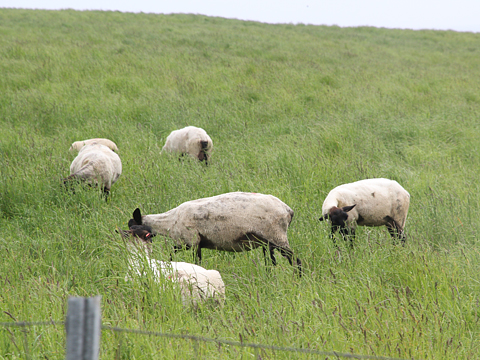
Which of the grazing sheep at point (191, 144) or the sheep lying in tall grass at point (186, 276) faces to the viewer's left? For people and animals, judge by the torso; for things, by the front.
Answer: the sheep lying in tall grass at point (186, 276)

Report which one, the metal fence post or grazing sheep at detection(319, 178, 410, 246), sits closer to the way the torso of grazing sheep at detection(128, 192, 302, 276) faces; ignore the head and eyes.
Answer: the metal fence post

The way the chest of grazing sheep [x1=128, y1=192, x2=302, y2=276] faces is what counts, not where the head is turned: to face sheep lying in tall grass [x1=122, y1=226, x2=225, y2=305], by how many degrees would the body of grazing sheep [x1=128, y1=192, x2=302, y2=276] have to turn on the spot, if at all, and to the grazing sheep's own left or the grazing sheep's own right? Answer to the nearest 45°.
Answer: approximately 45° to the grazing sheep's own left

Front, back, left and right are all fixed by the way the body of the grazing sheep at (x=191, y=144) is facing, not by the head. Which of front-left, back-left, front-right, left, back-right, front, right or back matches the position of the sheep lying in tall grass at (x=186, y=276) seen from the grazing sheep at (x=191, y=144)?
front-right

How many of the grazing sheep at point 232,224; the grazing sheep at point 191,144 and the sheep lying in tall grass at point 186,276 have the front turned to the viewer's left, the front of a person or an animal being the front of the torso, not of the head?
2

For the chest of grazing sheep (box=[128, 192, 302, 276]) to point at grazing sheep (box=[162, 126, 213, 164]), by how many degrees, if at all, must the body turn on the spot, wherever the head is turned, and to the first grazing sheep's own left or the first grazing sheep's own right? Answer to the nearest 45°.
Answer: approximately 90° to the first grazing sheep's own right

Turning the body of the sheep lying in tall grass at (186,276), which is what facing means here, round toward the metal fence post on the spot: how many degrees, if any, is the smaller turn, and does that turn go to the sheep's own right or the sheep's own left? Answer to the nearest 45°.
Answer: approximately 90° to the sheep's own left

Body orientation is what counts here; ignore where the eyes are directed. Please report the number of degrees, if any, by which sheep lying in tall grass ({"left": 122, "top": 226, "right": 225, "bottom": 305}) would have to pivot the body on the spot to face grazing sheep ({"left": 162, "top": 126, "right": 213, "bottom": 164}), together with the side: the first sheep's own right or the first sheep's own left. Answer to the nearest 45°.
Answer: approximately 90° to the first sheep's own right

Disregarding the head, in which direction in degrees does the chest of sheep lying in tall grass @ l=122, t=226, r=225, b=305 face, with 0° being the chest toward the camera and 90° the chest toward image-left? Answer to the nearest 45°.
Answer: approximately 90°

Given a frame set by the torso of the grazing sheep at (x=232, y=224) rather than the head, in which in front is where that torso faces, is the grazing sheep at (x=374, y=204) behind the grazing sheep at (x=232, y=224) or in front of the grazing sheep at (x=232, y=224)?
behind

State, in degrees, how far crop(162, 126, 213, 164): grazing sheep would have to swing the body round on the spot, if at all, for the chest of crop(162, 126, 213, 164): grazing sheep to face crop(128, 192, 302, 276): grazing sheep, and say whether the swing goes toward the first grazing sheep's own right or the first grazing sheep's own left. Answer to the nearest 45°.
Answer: approximately 45° to the first grazing sheep's own right

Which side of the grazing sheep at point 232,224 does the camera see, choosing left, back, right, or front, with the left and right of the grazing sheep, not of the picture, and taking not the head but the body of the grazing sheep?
left

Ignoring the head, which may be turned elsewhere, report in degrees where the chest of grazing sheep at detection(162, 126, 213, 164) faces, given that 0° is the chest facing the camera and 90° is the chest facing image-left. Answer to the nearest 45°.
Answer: approximately 315°
